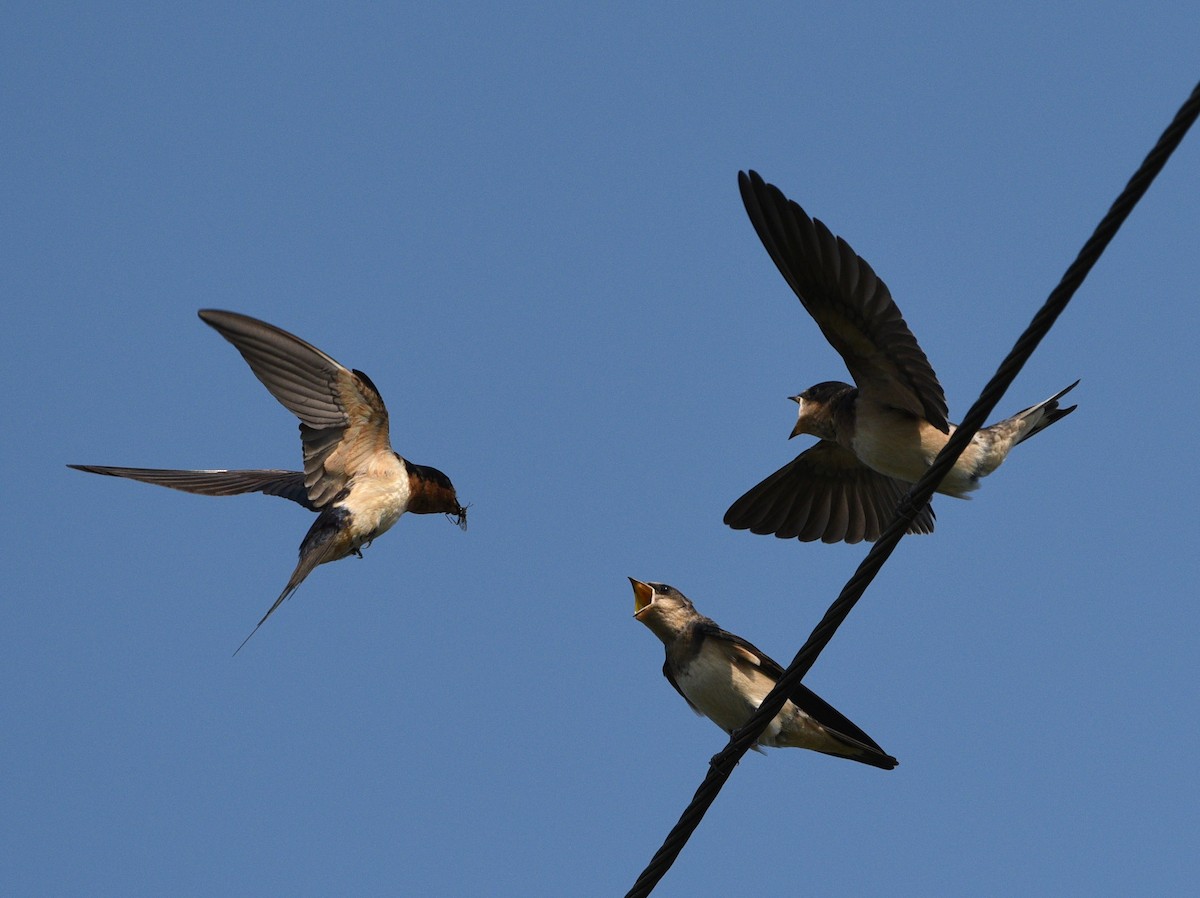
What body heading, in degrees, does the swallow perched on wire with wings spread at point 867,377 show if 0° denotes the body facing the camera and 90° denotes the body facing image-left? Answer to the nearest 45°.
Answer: approximately 90°

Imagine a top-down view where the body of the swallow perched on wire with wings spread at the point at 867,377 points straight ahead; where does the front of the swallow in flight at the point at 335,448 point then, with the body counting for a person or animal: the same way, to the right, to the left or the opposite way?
the opposite way

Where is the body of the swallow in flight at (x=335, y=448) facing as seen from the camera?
to the viewer's right

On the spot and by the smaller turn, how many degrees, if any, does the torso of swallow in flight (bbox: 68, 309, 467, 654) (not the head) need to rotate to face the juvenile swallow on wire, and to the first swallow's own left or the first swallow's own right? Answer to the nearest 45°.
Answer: approximately 45° to the first swallow's own right

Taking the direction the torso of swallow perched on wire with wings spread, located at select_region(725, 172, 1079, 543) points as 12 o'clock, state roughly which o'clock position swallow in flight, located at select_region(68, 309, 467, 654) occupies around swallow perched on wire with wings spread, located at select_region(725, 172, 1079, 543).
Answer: swallow in flight, located at select_region(68, 309, 467, 654) is roughly at 1 o'clock from swallow perched on wire with wings spread, located at select_region(725, 172, 1079, 543).

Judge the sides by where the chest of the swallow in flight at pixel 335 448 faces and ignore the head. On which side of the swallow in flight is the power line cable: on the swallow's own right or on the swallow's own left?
on the swallow's own right

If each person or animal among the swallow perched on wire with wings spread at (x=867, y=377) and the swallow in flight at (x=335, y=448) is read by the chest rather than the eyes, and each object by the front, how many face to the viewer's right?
1
